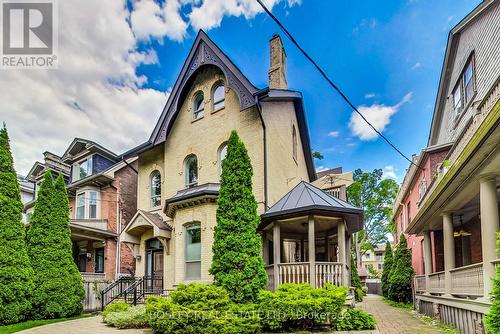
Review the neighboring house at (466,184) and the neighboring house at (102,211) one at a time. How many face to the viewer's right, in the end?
0

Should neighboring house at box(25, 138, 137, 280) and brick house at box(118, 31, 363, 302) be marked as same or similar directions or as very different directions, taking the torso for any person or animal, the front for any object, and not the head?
same or similar directions

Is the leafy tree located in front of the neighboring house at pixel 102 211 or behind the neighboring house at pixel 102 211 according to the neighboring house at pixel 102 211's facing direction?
behind

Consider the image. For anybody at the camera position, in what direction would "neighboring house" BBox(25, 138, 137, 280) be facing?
facing the viewer and to the left of the viewer

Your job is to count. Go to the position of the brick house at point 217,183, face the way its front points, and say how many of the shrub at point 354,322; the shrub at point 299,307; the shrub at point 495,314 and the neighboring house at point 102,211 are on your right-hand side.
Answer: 1

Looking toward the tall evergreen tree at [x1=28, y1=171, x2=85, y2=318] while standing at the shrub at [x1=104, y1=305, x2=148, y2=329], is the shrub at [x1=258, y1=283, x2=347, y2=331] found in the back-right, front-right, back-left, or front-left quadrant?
back-right

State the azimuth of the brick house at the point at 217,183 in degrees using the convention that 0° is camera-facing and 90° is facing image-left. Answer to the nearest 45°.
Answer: approximately 45°

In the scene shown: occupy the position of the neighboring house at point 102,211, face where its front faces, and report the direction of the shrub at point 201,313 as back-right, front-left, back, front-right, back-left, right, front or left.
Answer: front-left

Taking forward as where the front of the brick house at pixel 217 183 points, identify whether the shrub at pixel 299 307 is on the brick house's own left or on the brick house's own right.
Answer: on the brick house's own left

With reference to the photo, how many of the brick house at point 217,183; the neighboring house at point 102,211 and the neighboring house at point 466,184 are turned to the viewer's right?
0

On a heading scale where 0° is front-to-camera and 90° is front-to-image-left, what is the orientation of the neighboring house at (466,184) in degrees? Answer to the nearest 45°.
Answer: approximately 45°
